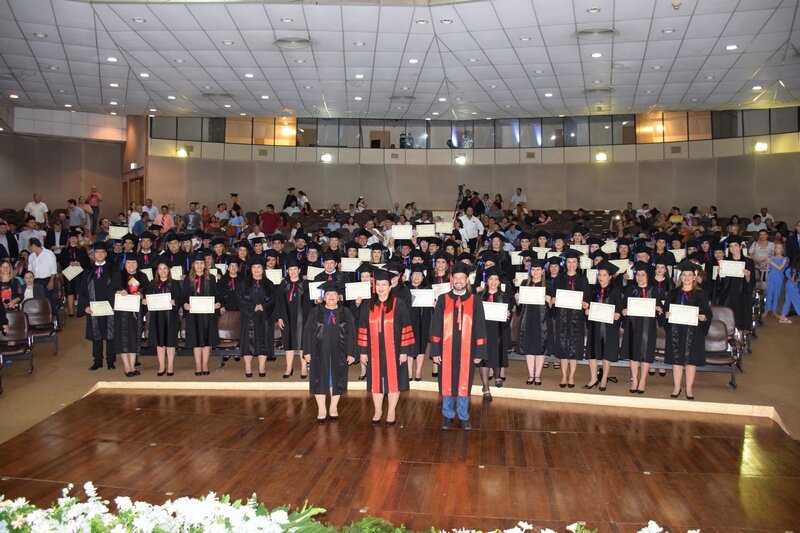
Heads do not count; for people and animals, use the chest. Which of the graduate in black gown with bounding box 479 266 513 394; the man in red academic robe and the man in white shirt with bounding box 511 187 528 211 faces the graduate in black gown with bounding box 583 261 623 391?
the man in white shirt

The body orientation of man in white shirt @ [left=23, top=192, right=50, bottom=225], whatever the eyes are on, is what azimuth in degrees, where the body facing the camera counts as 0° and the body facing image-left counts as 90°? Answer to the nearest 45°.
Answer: approximately 0°

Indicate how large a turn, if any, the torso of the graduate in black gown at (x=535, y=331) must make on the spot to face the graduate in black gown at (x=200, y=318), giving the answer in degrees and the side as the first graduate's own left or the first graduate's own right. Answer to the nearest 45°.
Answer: approximately 90° to the first graduate's own right

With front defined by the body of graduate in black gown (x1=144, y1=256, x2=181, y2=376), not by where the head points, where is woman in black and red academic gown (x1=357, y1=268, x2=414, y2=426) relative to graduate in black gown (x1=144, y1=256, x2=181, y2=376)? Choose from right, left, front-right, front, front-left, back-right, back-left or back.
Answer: front-left

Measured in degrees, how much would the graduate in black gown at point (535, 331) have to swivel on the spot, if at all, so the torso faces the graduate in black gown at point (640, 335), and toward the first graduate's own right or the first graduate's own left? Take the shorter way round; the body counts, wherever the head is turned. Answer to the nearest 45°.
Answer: approximately 90° to the first graduate's own left

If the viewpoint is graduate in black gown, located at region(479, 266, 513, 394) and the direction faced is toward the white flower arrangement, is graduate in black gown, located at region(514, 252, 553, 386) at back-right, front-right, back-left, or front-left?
back-left

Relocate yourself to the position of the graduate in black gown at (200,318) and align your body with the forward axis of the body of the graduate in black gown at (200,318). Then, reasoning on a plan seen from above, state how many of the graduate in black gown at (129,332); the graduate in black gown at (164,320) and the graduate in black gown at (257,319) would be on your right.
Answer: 2

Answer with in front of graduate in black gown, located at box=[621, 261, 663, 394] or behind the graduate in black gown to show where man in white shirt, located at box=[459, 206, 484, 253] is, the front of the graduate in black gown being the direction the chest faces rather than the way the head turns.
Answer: behind

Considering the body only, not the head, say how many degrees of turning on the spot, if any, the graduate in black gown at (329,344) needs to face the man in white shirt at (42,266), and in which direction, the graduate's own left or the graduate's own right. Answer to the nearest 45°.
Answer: approximately 135° to the graduate's own right

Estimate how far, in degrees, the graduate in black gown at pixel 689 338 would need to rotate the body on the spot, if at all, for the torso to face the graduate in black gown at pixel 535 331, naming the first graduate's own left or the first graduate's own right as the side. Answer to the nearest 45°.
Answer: approximately 90° to the first graduate's own right
